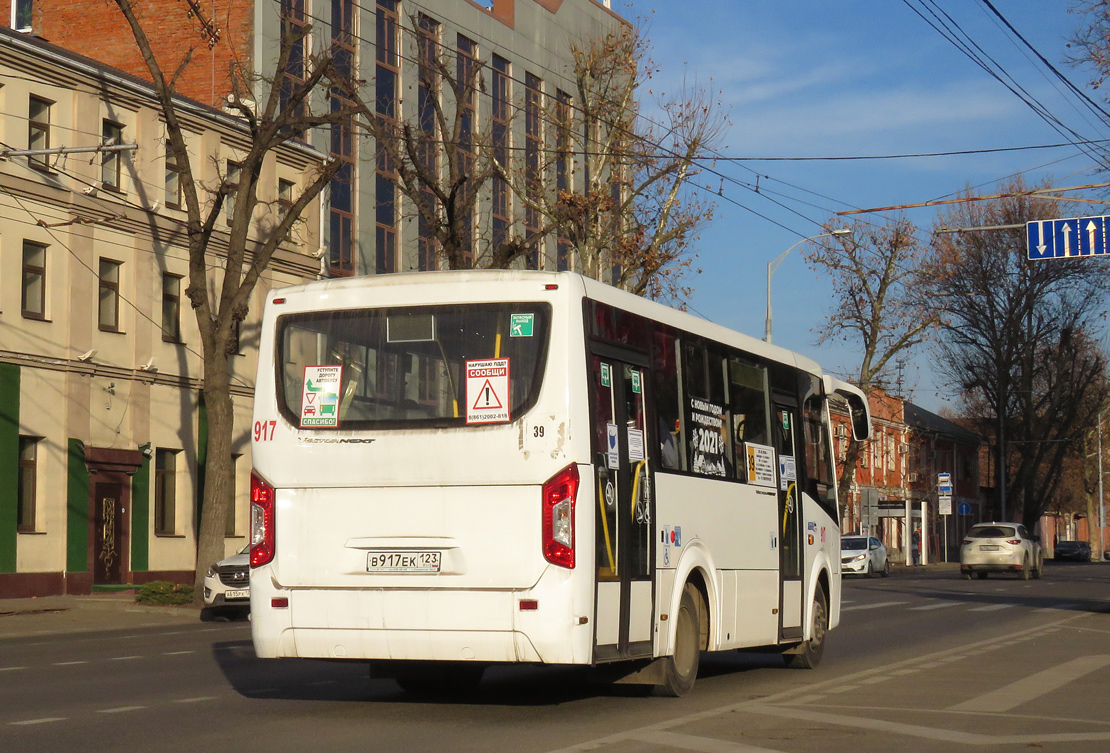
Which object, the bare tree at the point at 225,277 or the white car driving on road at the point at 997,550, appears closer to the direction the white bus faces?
the white car driving on road

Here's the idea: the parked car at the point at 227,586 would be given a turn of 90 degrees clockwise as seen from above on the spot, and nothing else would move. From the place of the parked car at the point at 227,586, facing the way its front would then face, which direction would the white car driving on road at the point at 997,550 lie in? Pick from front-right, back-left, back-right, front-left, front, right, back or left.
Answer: right

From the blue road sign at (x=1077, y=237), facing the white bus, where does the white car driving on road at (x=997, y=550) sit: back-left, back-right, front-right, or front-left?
back-right

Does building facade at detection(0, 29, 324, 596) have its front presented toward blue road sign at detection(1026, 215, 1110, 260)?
yes

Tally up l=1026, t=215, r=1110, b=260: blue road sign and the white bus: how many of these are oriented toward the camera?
1

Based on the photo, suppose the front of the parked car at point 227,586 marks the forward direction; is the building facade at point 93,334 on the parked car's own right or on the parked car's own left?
on the parked car's own right

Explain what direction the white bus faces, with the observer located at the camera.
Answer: facing away from the viewer and to the right of the viewer

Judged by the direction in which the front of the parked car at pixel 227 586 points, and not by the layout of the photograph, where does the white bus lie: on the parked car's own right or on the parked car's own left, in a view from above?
on the parked car's own left

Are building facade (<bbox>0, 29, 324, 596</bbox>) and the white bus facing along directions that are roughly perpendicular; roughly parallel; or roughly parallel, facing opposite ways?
roughly perpendicular

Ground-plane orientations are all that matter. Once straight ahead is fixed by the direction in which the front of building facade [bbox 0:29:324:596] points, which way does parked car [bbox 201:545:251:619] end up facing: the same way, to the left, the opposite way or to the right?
to the right

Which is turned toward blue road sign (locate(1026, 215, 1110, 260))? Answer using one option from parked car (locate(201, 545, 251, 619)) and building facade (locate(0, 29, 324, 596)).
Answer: the building facade

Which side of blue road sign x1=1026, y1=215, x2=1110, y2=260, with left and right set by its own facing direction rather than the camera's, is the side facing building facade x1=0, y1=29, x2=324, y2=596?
right

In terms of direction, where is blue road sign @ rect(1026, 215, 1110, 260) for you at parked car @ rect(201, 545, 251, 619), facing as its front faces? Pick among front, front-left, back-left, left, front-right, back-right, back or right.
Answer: back-left
